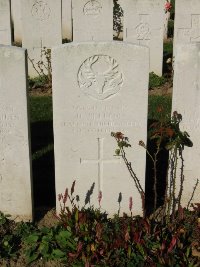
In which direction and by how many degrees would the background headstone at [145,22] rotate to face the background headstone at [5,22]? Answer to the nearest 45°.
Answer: approximately 90° to its right

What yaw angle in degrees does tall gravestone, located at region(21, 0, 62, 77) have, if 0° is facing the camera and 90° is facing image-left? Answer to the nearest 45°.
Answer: approximately 0°

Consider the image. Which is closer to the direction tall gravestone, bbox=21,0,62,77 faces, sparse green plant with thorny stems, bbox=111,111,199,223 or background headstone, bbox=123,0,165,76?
the sparse green plant with thorny stems

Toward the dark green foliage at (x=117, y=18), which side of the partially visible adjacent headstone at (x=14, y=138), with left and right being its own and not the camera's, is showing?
back

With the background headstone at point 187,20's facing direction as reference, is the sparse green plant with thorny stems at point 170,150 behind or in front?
in front

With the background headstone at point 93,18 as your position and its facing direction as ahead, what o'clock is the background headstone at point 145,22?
the background headstone at point 145,22 is roughly at 9 o'clock from the background headstone at point 93,18.

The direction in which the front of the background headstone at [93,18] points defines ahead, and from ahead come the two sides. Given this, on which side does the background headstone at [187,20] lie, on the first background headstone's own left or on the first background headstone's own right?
on the first background headstone's own left

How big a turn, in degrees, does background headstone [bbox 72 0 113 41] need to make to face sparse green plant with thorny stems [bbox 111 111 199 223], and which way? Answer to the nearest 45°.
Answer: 0° — it already faces it

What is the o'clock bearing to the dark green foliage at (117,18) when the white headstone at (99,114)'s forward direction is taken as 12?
The dark green foliage is roughly at 6 o'clock from the white headstone.

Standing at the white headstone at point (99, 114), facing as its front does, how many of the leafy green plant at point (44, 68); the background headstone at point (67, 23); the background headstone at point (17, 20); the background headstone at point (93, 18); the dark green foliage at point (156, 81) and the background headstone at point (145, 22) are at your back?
6

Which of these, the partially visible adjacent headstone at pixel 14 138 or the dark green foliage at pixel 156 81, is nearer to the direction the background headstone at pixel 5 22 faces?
the partially visible adjacent headstone

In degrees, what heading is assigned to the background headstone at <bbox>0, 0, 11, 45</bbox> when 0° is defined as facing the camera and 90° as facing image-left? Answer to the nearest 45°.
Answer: approximately 0°
